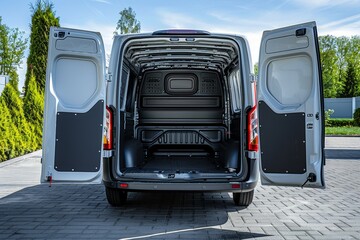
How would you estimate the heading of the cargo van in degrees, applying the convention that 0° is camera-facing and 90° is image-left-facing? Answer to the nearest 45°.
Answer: approximately 180°
